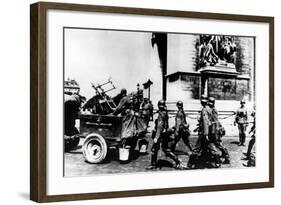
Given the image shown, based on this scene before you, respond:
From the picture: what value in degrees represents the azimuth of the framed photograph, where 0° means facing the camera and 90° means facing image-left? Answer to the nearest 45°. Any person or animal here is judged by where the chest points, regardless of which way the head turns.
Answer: approximately 315°
